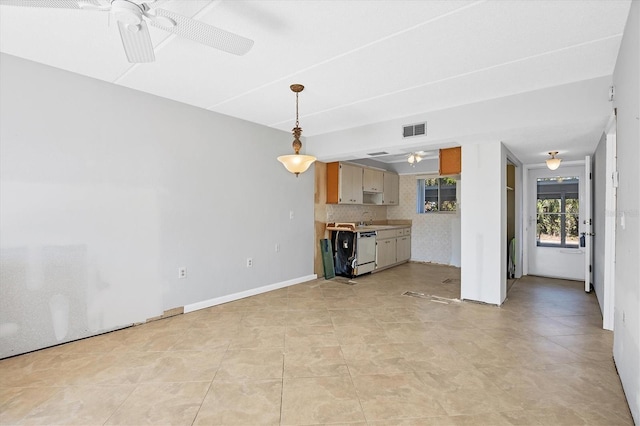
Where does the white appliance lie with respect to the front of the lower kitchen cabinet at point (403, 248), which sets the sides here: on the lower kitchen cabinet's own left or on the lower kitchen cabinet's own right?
on the lower kitchen cabinet's own right

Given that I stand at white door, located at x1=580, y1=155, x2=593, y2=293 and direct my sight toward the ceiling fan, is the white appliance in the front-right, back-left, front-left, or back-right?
front-right

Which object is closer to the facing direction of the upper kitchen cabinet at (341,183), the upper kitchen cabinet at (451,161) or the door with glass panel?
the upper kitchen cabinet

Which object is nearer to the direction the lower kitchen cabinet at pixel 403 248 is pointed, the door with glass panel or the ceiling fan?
the door with glass panel

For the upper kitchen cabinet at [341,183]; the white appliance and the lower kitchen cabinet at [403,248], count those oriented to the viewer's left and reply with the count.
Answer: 0

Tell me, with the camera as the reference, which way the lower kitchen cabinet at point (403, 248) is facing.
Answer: facing the viewer and to the right of the viewer

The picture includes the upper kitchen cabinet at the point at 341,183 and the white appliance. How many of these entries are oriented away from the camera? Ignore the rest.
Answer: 0

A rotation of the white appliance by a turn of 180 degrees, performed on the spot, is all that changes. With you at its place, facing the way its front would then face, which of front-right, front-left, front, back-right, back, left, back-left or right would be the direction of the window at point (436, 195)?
right

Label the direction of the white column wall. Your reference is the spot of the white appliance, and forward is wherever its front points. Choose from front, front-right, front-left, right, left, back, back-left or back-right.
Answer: front

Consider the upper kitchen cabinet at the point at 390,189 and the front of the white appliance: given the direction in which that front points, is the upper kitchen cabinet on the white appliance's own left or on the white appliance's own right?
on the white appliance's own left

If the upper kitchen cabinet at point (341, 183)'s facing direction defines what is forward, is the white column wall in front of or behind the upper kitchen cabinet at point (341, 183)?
in front

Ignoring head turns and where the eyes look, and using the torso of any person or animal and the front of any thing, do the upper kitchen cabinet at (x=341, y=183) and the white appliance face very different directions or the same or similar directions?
same or similar directions

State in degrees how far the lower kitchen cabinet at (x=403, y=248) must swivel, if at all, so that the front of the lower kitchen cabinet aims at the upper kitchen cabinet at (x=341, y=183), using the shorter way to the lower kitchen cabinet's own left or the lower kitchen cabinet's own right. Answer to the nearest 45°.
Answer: approximately 90° to the lower kitchen cabinet's own right

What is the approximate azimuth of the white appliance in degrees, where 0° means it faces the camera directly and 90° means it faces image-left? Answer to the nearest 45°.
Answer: approximately 315°

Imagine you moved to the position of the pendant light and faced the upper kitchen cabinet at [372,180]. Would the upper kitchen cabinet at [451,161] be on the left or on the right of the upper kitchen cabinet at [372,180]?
right

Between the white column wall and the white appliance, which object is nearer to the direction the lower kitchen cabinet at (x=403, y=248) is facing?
the white column wall
